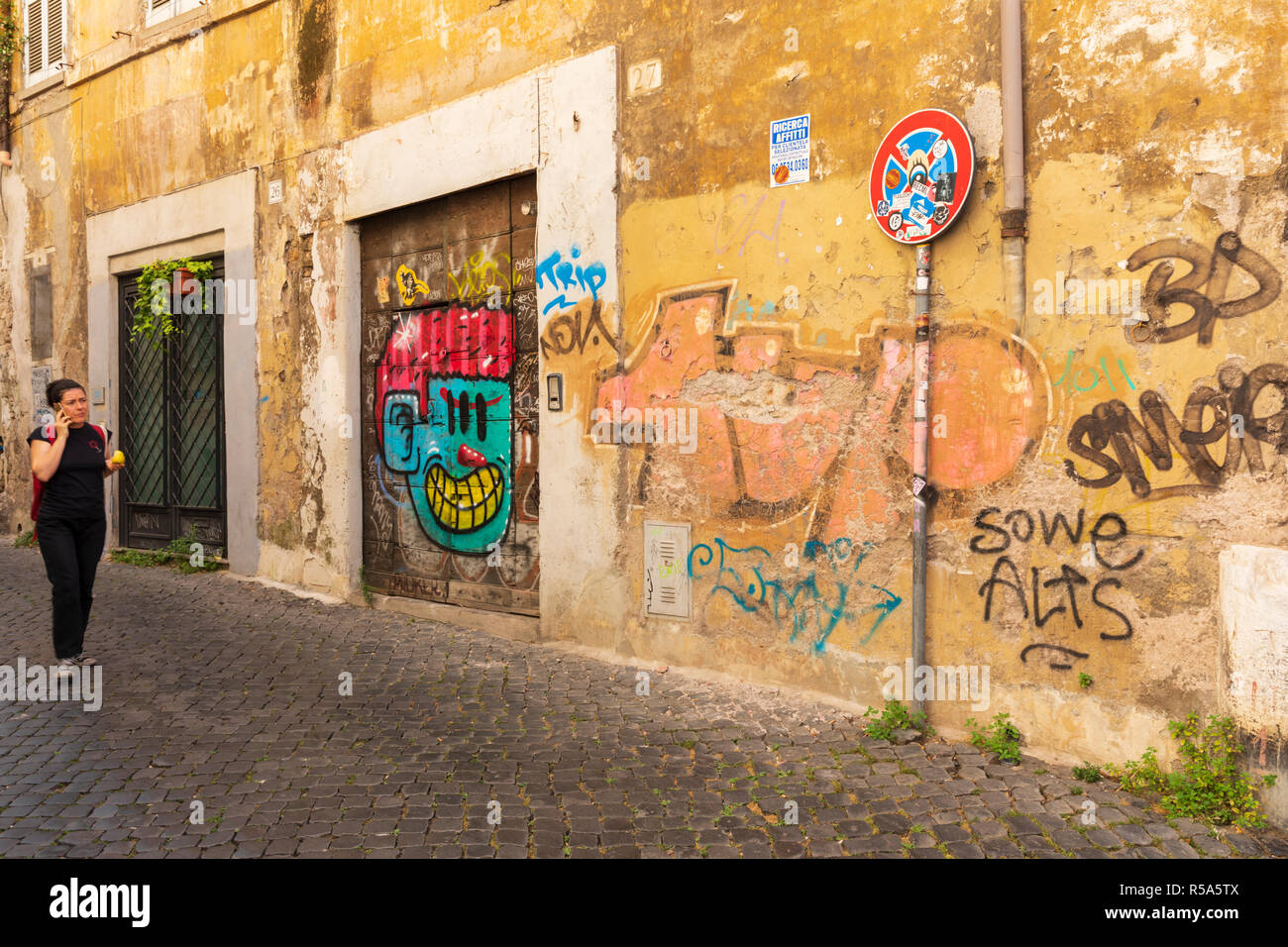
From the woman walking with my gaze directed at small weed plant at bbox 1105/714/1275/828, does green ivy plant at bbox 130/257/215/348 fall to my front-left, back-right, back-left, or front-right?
back-left

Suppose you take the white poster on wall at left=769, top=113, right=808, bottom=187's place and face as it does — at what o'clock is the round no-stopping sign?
The round no-stopping sign is roughly at 9 o'clock from the white poster on wall.

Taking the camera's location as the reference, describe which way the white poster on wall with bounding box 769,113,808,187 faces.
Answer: facing the viewer and to the left of the viewer

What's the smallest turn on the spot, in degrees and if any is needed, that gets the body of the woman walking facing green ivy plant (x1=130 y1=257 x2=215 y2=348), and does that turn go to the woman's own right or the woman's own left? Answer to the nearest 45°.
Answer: approximately 135° to the woman's own left

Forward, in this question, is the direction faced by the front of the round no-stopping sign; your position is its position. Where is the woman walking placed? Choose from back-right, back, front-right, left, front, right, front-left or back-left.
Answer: front-right

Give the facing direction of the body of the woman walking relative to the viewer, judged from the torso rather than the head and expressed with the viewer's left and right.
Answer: facing the viewer and to the right of the viewer

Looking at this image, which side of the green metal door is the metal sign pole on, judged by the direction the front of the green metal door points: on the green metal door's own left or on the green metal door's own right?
on the green metal door's own left

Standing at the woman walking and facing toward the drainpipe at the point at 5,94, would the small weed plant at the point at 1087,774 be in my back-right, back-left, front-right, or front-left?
back-right
